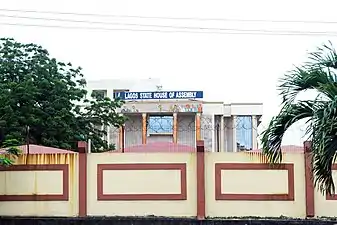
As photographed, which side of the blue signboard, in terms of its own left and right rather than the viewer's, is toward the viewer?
front

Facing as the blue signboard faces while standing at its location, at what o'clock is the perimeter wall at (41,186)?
The perimeter wall is roughly at 12 o'clock from the blue signboard.

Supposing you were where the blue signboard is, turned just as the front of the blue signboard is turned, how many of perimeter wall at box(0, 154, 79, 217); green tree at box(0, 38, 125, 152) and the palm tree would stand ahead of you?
3

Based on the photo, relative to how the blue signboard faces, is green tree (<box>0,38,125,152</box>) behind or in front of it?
in front

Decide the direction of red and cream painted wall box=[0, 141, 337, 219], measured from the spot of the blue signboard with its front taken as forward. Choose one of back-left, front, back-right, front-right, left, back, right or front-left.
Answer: front

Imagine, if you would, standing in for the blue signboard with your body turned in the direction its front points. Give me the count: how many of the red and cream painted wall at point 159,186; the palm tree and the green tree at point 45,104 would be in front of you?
3

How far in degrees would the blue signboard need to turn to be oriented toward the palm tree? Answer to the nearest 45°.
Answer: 0° — it already faces it
